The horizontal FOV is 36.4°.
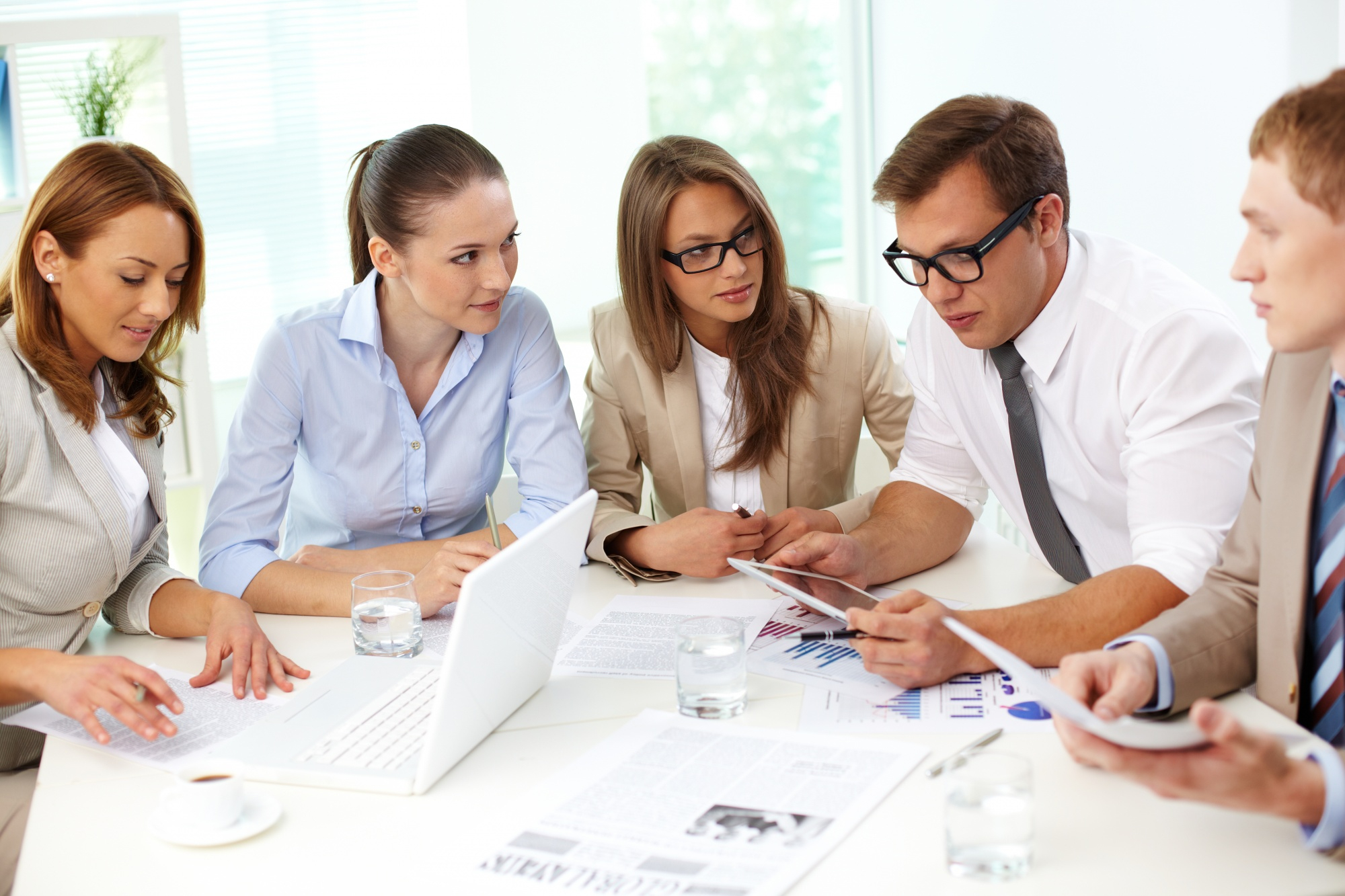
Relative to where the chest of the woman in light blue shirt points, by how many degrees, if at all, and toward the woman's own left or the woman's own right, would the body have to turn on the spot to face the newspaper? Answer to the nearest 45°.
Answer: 0° — they already face it

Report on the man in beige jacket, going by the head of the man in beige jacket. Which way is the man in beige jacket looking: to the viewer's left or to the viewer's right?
to the viewer's left

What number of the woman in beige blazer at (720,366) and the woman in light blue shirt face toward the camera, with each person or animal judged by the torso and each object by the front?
2

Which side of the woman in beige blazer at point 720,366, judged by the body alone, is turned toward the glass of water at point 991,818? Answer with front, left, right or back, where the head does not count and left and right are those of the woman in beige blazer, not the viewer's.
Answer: front

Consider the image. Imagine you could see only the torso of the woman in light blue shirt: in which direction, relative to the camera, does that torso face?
toward the camera

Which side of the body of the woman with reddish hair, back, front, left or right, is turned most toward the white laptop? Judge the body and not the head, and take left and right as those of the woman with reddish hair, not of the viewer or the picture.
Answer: front

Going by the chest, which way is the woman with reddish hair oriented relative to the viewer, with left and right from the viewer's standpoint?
facing the viewer and to the right of the viewer

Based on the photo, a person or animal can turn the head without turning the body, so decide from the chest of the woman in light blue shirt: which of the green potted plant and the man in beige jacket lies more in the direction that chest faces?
the man in beige jacket

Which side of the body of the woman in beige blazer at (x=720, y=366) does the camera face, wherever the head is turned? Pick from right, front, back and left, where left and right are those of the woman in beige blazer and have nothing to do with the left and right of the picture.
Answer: front

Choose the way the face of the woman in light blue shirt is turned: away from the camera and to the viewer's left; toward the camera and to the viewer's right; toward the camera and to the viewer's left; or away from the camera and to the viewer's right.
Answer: toward the camera and to the viewer's right

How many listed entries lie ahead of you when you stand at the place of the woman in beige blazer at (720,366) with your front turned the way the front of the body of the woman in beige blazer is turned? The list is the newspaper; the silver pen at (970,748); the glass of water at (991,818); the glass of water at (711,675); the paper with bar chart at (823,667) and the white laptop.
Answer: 6

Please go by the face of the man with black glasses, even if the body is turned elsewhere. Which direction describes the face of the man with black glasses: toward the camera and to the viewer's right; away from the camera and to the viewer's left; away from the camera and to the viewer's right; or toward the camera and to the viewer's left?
toward the camera and to the viewer's left

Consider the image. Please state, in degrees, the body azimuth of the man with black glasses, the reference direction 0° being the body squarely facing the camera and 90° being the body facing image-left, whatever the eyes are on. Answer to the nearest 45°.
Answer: approximately 45°

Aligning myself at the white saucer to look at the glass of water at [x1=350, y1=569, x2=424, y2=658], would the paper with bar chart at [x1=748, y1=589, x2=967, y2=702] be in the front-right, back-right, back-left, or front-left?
front-right

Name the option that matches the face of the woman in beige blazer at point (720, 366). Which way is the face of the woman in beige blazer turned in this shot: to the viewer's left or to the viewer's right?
to the viewer's right
